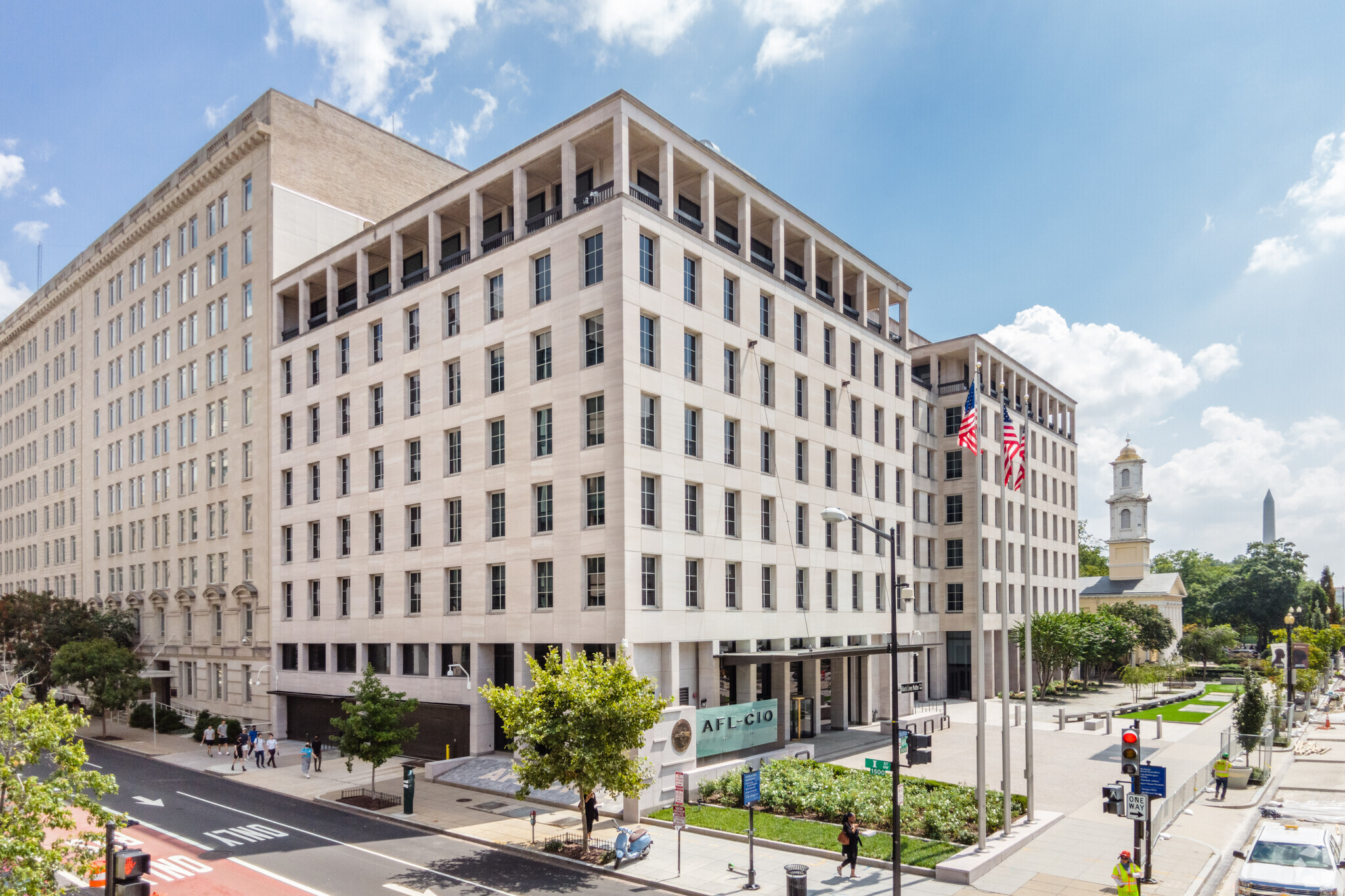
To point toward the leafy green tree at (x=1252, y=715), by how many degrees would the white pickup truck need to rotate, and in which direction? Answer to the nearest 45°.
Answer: approximately 180°

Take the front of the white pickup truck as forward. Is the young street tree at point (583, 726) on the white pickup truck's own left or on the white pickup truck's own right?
on the white pickup truck's own right

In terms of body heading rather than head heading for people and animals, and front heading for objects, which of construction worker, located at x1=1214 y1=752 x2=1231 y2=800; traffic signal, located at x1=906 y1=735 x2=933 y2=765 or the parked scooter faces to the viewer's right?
the traffic signal

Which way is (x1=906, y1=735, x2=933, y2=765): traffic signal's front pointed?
to the viewer's right

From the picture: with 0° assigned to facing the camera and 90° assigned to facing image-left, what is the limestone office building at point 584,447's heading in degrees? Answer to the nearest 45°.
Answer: approximately 315°

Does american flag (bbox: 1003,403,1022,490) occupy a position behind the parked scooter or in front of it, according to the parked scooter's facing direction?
behind
